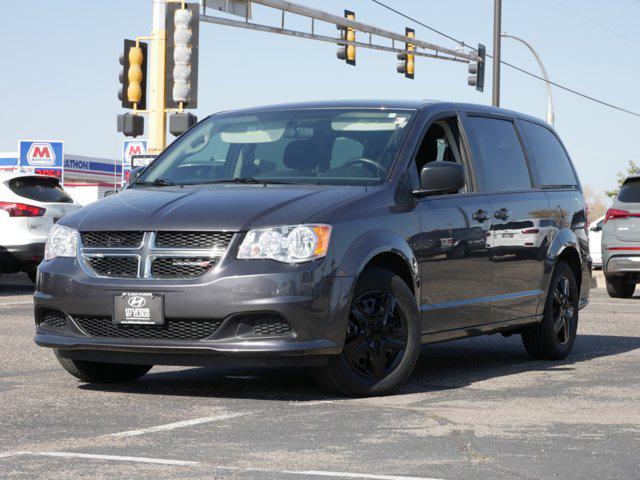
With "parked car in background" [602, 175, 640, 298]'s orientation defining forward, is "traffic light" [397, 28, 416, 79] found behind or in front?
in front

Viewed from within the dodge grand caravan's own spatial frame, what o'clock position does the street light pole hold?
The street light pole is roughly at 5 o'clock from the dodge grand caravan.

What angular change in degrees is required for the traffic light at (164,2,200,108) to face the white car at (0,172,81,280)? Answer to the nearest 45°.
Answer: approximately 135° to its left

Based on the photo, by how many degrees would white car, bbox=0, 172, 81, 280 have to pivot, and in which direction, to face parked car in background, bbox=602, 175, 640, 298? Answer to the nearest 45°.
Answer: approximately 135° to its right

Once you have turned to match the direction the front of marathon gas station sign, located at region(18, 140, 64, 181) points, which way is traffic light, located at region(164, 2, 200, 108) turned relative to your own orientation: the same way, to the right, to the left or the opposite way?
the opposite way

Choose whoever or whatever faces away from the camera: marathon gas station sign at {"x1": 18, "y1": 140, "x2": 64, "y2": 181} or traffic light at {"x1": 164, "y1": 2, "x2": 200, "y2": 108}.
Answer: the traffic light

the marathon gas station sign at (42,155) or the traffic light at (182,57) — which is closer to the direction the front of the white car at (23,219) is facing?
the marathon gas station sign

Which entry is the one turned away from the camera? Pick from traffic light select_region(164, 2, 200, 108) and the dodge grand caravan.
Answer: the traffic light

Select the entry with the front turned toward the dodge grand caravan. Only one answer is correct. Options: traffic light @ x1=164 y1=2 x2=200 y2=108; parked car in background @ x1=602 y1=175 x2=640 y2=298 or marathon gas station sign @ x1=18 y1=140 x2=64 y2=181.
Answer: the marathon gas station sign

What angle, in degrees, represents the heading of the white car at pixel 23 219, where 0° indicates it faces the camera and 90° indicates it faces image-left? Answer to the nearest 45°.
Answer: approximately 135°

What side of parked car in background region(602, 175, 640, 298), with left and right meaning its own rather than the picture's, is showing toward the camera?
back

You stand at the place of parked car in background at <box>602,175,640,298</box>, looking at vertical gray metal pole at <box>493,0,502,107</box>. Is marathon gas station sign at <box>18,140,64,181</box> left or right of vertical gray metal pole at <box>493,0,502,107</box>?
left
